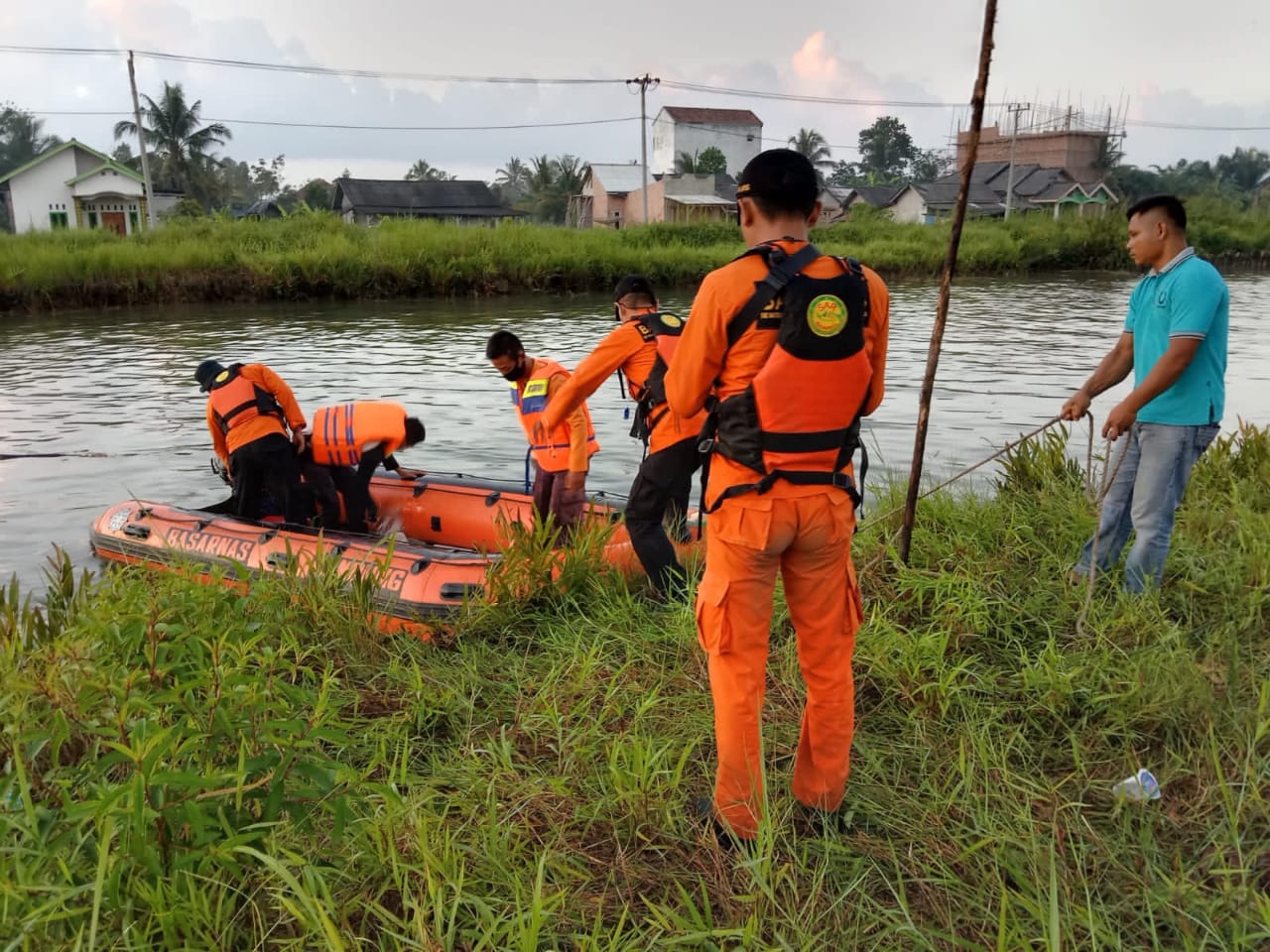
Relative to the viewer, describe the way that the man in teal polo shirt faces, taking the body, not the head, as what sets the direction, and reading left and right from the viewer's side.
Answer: facing to the left of the viewer

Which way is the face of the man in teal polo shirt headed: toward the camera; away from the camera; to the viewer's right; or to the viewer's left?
to the viewer's left

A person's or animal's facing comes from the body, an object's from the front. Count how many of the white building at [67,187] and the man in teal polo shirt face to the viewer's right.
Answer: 0

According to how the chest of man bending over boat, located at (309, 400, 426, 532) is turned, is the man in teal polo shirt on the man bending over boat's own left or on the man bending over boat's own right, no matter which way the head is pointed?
on the man bending over boat's own right

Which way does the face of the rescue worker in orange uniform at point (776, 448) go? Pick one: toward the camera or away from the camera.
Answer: away from the camera

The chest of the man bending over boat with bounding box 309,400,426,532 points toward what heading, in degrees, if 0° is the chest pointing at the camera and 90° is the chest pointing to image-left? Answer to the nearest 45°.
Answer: approximately 270°

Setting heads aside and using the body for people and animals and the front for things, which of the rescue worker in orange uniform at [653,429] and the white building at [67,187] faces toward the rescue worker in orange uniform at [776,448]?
the white building

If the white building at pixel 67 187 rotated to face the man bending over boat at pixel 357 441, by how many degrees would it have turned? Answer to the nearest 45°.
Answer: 0° — it already faces them

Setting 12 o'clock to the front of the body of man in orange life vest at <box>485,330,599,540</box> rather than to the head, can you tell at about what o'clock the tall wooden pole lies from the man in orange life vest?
The tall wooden pole is roughly at 9 o'clock from the man in orange life vest.

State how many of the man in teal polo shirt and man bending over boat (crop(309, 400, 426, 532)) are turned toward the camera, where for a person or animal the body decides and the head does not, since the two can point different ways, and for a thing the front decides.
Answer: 0

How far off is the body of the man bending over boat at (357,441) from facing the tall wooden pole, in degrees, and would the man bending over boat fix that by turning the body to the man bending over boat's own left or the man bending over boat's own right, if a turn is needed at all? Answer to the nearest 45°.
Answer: approximately 45° to the man bending over boat's own right

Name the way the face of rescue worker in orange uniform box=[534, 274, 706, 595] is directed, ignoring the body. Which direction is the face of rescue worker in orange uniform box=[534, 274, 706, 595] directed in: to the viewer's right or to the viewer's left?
to the viewer's left

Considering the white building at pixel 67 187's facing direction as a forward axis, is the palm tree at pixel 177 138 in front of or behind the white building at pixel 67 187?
behind

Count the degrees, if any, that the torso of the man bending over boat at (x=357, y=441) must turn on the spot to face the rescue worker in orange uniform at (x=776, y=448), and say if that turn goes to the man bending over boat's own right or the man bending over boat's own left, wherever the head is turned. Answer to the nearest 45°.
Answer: approximately 90° to the man bending over boat's own right

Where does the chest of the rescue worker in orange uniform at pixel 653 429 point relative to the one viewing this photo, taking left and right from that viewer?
facing away from the viewer and to the left of the viewer

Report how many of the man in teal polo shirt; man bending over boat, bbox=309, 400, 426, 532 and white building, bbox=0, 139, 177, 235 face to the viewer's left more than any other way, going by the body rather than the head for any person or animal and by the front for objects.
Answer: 1
